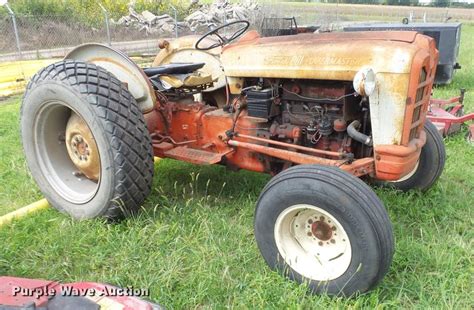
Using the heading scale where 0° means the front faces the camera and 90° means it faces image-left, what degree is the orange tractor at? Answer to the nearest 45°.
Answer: approximately 315°

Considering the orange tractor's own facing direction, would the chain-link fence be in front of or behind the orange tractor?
behind
